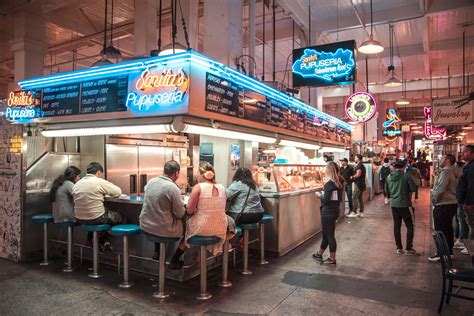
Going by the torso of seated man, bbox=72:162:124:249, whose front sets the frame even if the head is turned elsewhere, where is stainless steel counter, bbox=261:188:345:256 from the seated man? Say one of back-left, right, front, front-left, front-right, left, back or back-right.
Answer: front-right

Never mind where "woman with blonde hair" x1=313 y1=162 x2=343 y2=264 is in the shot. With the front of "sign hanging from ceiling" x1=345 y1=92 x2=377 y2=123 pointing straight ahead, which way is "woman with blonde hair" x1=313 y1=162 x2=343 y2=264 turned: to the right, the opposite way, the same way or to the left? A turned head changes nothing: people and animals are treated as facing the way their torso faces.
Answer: to the right

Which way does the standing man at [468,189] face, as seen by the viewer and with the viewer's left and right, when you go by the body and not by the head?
facing to the left of the viewer

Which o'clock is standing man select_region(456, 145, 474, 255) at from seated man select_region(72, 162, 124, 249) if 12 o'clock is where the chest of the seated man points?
The standing man is roughly at 2 o'clock from the seated man.

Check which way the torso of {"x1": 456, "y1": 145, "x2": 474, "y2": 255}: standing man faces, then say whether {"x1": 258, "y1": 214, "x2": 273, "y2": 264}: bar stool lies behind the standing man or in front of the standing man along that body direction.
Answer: in front

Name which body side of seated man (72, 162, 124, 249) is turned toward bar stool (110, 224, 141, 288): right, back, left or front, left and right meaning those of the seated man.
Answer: right

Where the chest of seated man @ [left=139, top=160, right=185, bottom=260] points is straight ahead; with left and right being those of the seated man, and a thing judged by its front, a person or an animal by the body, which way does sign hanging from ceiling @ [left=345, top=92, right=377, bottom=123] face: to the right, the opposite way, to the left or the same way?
the opposite way

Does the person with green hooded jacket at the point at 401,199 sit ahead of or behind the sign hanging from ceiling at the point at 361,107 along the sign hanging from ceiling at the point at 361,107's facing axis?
ahead

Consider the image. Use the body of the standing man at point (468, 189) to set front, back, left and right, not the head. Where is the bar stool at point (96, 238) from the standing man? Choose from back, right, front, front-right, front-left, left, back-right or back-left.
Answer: front-left

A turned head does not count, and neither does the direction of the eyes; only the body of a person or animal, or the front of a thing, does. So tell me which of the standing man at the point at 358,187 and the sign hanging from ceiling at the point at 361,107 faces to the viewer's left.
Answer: the standing man

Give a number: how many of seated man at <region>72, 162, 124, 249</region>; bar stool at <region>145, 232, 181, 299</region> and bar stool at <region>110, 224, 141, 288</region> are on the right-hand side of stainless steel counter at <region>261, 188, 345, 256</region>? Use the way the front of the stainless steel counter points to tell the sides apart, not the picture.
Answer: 3
